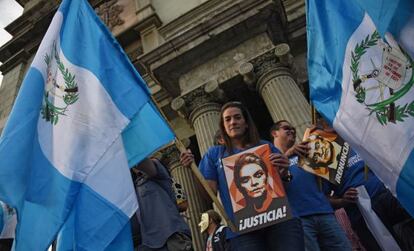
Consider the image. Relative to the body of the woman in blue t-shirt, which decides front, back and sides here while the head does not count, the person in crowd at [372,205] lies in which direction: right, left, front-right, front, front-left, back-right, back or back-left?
back-left

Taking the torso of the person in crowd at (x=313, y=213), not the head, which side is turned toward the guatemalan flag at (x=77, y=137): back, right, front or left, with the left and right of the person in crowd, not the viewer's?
right

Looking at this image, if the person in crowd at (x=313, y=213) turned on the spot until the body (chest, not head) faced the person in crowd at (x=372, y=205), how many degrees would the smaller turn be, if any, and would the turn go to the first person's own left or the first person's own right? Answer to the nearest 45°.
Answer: approximately 90° to the first person's own left

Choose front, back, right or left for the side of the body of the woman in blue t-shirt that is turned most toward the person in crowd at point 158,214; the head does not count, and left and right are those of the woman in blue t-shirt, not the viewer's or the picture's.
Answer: right

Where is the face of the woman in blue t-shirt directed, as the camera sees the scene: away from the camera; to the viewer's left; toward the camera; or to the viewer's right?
toward the camera

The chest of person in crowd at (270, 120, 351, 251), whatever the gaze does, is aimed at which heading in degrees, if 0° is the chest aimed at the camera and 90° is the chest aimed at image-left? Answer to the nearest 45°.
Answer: approximately 315°

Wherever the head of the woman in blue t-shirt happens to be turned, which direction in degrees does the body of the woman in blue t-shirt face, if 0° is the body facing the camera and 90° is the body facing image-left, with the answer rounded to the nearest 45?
approximately 0°

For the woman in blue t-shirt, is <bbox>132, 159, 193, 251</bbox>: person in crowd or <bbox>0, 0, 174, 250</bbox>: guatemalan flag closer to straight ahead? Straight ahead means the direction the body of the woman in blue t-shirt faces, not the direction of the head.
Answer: the guatemalan flag
